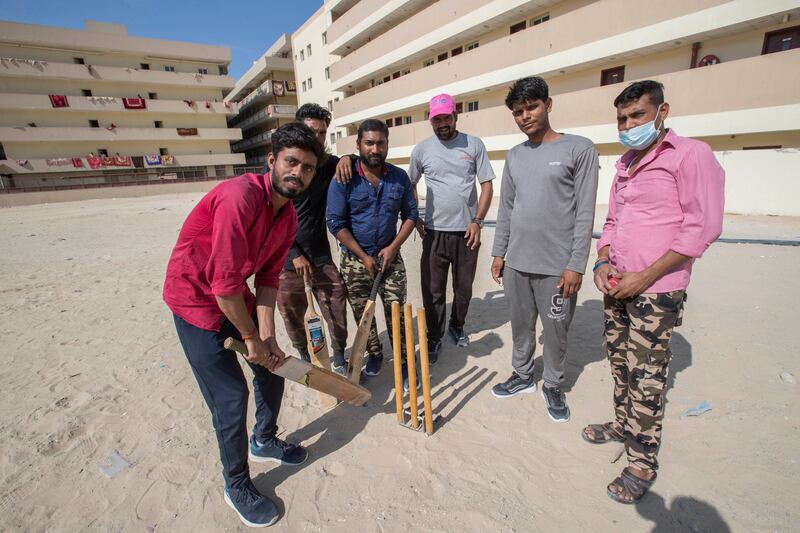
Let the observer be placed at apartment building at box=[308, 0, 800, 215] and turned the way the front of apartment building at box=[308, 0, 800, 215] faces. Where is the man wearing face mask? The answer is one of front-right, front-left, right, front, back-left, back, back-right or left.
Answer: front-left

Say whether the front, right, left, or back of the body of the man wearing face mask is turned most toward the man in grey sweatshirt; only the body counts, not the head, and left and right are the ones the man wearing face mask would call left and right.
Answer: right

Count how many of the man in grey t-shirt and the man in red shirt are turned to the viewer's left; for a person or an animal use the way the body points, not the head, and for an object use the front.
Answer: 0

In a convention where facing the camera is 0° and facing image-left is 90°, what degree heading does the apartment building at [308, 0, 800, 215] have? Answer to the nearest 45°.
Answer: approximately 45°

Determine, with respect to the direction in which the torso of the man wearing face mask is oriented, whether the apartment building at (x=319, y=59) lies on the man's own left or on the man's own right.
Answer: on the man's own right

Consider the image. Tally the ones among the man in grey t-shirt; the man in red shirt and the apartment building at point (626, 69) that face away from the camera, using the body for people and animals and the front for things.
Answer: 0

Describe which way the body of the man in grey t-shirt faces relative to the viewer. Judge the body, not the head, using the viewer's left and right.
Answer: facing the viewer

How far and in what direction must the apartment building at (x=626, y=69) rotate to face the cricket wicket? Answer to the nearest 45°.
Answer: approximately 45° to its left

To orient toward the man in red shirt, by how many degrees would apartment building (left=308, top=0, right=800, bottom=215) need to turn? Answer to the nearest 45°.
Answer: approximately 45° to its left

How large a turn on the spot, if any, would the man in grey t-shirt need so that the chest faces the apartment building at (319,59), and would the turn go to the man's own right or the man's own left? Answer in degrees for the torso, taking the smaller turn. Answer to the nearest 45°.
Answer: approximately 180°

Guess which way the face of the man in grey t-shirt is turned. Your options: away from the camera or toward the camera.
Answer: toward the camera

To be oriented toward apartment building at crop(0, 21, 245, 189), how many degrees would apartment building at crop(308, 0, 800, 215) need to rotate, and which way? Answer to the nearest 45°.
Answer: approximately 45° to its right

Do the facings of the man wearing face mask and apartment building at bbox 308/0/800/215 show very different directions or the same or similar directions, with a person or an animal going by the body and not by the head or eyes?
same or similar directions

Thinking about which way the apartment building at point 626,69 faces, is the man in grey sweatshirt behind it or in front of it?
in front
